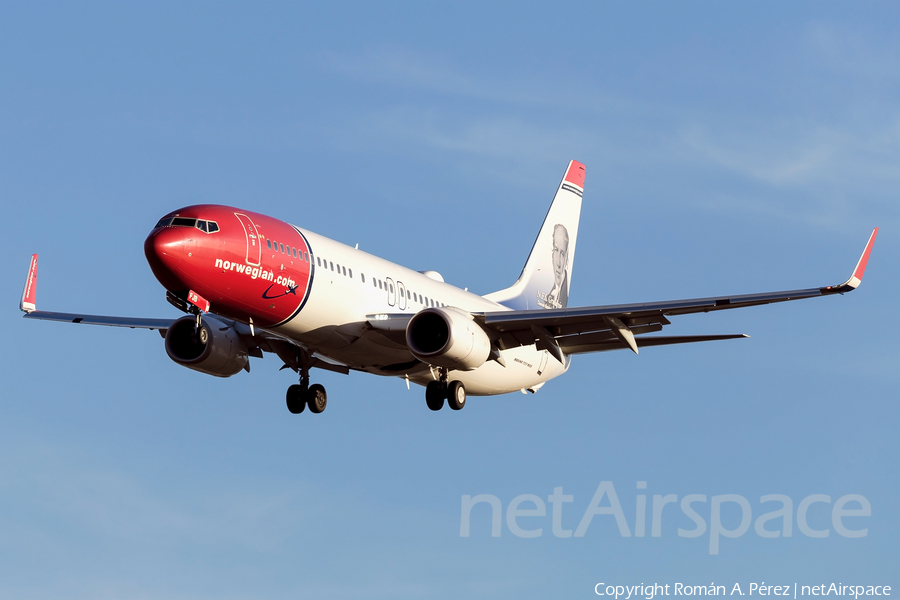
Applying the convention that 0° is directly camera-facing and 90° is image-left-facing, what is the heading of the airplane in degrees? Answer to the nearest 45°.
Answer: approximately 45°
